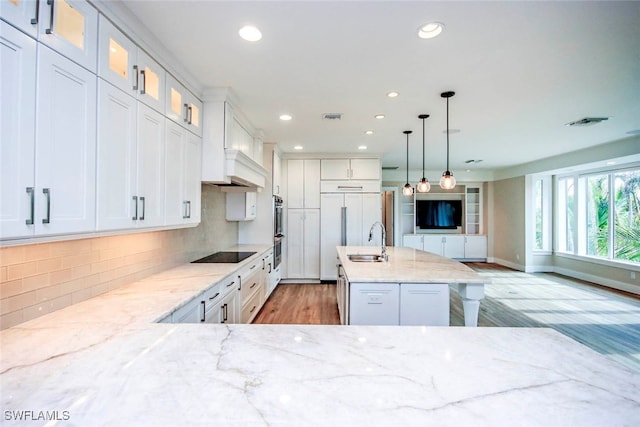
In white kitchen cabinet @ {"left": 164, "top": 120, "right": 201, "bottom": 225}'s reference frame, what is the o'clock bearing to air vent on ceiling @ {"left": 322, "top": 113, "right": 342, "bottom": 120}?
The air vent on ceiling is roughly at 10 o'clock from the white kitchen cabinet.

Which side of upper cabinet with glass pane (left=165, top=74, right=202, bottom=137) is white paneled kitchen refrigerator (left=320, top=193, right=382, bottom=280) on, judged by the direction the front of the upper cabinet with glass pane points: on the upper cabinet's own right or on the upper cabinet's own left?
on the upper cabinet's own left

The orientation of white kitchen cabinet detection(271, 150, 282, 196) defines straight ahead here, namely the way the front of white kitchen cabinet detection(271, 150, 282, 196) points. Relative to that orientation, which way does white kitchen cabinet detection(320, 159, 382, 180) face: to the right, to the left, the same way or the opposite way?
to the right

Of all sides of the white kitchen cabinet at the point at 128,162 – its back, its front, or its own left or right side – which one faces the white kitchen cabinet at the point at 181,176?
left

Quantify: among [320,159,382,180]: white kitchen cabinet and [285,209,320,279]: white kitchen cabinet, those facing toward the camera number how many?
2

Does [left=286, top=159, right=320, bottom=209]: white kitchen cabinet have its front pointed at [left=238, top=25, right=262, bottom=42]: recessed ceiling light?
yes

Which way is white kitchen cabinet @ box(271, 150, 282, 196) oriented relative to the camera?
to the viewer's right

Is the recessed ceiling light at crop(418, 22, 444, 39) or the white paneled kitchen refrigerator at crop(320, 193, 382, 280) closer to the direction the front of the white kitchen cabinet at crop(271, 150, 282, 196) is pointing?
the white paneled kitchen refrigerator

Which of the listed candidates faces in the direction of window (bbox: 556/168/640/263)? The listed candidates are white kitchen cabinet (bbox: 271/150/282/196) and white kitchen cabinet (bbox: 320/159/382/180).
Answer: white kitchen cabinet (bbox: 271/150/282/196)

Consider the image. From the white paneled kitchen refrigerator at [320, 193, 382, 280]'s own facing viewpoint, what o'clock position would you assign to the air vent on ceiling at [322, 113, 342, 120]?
The air vent on ceiling is roughly at 12 o'clock from the white paneled kitchen refrigerator.

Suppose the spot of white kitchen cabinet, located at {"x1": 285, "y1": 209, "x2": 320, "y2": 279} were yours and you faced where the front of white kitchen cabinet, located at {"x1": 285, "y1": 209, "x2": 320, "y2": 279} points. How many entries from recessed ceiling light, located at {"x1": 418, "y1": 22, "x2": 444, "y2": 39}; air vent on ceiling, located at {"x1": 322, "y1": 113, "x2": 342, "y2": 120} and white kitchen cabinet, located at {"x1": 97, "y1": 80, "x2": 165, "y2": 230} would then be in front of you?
3

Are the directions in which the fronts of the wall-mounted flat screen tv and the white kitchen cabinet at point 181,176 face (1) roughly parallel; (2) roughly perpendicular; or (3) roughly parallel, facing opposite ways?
roughly perpendicular

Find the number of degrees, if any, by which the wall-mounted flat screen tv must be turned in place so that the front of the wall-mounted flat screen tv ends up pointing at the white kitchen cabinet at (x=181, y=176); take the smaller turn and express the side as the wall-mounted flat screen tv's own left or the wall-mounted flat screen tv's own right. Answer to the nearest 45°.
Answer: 0° — it already faces it
